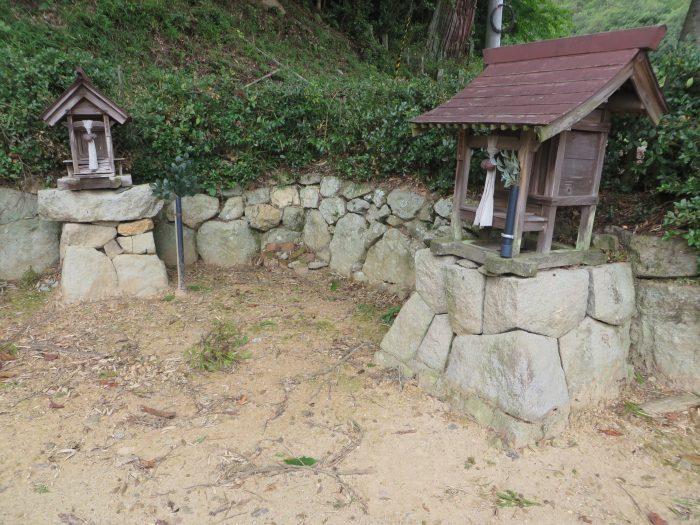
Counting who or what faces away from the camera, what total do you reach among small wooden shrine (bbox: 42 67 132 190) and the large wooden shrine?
0

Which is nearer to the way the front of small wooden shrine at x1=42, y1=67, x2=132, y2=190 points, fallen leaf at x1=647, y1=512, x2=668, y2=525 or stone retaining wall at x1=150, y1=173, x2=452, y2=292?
the fallen leaf

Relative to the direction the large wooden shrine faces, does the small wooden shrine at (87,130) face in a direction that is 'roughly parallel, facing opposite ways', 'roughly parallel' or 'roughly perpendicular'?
roughly perpendicular

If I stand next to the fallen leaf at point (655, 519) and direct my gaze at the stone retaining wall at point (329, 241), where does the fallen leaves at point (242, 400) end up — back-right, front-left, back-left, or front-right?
front-left

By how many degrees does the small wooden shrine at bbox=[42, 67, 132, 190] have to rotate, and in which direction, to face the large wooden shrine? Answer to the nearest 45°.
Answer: approximately 45° to its left

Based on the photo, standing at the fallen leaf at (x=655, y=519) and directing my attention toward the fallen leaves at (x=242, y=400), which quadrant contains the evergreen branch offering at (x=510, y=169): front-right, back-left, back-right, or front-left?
front-right

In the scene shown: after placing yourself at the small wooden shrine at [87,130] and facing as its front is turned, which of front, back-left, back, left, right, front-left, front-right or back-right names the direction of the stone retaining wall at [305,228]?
left

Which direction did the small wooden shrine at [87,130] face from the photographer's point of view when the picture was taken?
facing the viewer

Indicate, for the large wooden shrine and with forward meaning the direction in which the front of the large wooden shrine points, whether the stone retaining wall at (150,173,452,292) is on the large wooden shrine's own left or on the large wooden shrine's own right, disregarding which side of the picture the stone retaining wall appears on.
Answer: on the large wooden shrine's own right

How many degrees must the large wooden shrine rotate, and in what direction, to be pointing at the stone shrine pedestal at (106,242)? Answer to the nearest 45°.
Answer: approximately 45° to its right

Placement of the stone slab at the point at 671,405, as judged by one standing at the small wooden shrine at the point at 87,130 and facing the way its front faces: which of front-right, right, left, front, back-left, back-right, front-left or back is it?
front-left

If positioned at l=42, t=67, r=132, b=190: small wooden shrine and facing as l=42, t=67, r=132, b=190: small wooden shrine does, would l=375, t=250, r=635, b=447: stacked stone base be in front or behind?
in front
